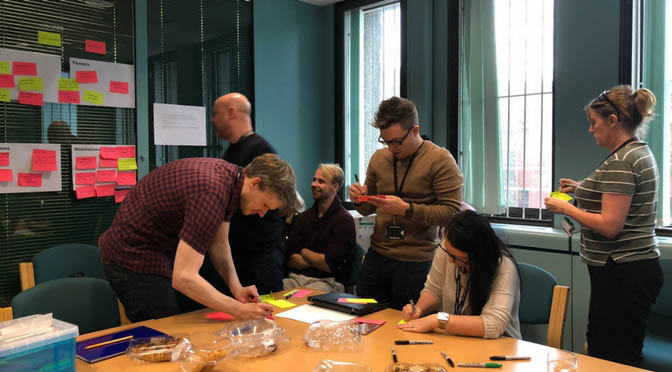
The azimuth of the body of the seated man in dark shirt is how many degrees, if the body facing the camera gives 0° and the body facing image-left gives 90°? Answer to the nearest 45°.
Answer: approximately 45°

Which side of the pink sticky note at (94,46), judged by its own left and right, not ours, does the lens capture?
front

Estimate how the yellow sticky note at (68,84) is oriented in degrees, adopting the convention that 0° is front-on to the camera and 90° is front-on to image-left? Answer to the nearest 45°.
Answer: approximately 0°

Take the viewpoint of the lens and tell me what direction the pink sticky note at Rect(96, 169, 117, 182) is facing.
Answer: facing the viewer

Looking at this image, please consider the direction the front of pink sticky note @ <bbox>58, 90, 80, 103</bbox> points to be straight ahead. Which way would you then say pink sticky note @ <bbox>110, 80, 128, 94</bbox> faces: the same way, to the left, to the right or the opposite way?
the same way

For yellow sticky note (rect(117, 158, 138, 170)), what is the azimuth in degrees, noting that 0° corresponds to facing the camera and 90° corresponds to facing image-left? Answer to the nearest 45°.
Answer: approximately 0°

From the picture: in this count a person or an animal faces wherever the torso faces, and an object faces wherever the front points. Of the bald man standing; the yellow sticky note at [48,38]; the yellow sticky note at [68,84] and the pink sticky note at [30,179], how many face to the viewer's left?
1

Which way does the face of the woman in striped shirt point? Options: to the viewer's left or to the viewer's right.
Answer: to the viewer's left

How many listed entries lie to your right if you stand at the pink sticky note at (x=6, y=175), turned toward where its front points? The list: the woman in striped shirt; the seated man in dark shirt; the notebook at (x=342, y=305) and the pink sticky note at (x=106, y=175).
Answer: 0

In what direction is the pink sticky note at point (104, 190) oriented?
toward the camera
